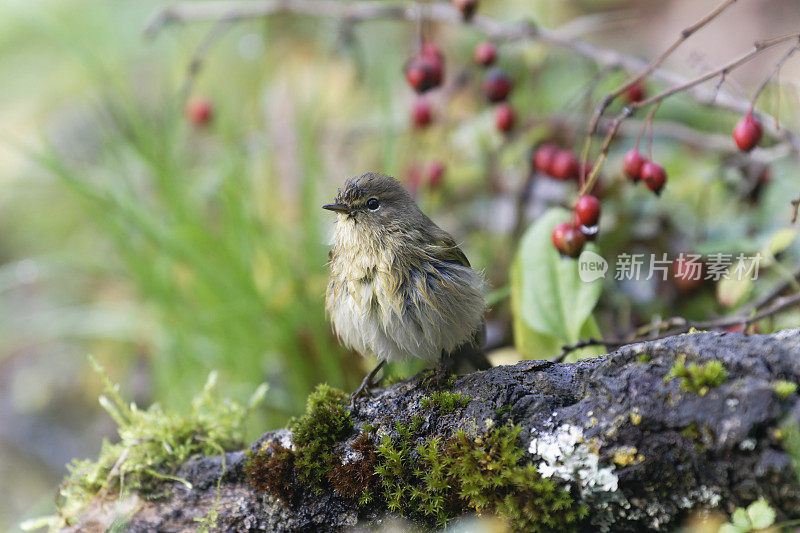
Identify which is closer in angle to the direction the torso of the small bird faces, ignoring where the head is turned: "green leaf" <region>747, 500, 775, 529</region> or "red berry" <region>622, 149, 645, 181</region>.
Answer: the green leaf

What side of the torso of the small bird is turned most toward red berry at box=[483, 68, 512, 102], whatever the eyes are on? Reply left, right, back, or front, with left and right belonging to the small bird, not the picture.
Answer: back

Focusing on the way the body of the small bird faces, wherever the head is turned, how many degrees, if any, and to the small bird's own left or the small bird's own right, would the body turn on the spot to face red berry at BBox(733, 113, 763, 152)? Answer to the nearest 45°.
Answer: approximately 135° to the small bird's own left

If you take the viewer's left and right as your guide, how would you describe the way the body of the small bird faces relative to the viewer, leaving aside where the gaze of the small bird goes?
facing the viewer and to the left of the viewer

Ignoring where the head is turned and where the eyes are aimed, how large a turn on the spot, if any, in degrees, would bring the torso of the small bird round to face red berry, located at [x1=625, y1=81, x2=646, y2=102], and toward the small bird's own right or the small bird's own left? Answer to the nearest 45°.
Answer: approximately 180°

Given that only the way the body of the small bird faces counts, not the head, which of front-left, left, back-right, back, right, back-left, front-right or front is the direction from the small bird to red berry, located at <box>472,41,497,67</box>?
back

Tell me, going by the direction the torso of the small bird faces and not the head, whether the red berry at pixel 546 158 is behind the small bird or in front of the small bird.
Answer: behind

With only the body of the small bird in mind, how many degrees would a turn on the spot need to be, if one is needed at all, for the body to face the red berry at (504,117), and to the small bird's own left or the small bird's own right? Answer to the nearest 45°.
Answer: approximately 180°

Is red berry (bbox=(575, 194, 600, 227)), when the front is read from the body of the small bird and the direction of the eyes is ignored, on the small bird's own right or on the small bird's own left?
on the small bird's own left
